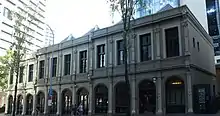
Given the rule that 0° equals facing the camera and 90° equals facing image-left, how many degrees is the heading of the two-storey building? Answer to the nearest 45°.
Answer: approximately 45°

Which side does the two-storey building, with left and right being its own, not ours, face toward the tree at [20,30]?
right
